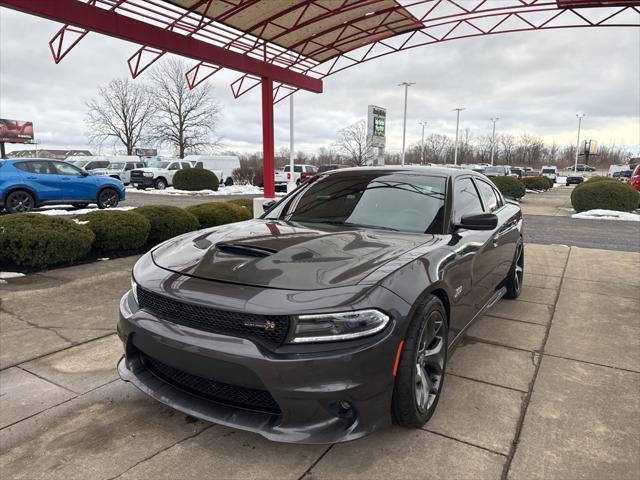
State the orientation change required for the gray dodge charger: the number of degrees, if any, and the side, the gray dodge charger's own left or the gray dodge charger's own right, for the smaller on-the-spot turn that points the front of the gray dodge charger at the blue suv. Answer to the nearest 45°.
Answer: approximately 90° to the gray dodge charger's own right

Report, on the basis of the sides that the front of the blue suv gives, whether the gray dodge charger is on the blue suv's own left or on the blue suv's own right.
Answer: on the blue suv's own right

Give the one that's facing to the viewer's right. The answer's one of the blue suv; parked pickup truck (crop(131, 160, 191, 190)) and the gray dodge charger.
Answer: the blue suv

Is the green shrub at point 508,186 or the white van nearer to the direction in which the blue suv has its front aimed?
the green shrub

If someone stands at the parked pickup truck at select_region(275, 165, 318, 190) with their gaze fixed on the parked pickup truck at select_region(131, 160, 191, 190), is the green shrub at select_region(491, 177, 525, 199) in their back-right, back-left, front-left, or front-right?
back-left

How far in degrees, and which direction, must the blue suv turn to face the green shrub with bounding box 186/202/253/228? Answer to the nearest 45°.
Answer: approximately 45° to its right

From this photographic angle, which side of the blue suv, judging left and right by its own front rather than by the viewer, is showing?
right

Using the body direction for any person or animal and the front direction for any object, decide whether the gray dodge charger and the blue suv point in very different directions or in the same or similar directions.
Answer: very different directions

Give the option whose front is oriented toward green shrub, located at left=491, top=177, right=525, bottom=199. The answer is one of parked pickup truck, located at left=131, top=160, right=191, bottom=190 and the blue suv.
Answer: the blue suv
